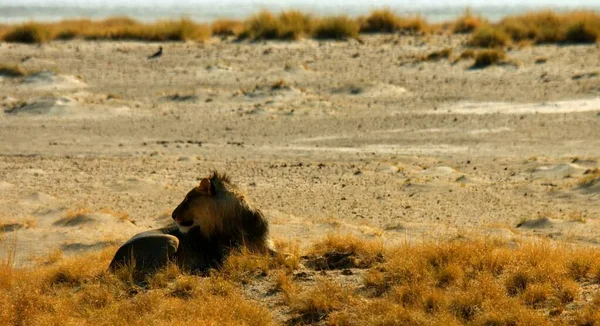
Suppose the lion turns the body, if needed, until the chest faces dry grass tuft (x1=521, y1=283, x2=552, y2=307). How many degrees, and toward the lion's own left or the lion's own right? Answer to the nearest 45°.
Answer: approximately 45° to the lion's own right

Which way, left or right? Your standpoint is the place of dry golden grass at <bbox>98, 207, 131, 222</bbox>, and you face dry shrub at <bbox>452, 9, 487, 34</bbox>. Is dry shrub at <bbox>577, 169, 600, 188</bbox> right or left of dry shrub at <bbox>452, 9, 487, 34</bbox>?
right

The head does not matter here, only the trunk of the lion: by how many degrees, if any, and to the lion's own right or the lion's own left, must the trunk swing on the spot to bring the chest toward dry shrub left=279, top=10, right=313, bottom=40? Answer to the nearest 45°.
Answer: approximately 90° to the lion's own left

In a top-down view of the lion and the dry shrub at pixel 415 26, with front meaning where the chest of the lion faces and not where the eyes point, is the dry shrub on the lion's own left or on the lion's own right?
on the lion's own left

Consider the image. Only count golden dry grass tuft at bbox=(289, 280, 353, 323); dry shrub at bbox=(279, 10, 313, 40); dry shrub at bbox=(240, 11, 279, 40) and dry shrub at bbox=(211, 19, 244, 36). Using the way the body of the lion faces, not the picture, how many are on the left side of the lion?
3

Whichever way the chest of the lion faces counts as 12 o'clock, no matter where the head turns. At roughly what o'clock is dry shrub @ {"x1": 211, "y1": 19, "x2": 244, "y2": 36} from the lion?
The dry shrub is roughly at 9 o'clock from the lion.

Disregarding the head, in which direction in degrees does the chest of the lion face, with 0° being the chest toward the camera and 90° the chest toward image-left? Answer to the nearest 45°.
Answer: approximately 270°

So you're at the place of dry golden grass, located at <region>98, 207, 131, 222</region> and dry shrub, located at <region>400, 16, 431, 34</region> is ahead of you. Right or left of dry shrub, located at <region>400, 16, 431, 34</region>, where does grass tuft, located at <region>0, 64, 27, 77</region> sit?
left

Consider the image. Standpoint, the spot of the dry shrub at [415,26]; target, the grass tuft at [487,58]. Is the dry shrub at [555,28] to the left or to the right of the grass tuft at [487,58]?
left

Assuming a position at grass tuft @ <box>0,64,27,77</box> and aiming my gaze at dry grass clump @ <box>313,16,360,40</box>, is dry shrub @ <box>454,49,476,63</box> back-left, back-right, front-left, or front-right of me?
front-right

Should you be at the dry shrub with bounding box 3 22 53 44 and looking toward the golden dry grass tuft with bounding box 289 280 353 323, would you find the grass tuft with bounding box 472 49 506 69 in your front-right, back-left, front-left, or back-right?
front-left

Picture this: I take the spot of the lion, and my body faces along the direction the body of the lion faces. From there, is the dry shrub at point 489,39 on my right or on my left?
on my left

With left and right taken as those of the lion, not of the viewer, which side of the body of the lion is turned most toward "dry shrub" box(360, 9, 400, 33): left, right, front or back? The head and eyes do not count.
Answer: left

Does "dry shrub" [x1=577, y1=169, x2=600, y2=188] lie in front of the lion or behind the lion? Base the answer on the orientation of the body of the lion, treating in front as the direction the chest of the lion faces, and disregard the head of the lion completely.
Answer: in front
